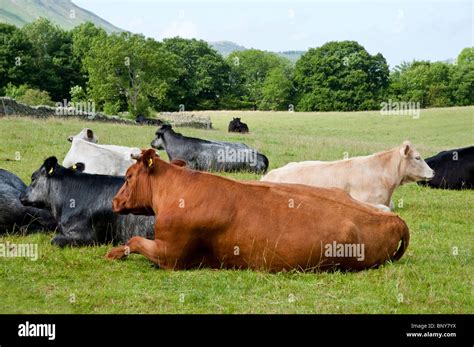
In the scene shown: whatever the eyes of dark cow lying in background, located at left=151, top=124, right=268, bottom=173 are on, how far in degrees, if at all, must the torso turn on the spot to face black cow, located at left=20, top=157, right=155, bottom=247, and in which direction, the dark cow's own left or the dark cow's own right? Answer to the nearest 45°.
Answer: approximately 90° to the dark cow's own left

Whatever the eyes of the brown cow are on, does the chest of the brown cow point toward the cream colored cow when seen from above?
no

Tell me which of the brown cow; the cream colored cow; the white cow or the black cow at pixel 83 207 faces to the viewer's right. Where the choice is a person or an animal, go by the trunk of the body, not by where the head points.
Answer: the cream colored cow

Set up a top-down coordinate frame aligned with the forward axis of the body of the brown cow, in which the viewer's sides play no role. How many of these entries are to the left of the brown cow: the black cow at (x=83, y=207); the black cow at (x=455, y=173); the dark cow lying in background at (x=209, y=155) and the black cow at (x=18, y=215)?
0

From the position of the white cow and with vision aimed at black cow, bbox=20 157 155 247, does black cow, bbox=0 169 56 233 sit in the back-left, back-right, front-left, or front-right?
front-right

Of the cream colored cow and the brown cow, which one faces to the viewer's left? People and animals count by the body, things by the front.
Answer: the brown cow

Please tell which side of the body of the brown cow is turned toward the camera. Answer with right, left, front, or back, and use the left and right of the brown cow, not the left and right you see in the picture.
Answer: left

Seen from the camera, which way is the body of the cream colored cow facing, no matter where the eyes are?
to the viewer's right

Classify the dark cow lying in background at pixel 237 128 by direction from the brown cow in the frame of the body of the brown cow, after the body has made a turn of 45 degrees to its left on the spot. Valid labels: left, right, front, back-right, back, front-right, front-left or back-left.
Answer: back-right

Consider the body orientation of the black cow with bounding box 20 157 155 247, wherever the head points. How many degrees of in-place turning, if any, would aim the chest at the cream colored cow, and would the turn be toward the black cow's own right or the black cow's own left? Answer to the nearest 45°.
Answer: approximately 180°

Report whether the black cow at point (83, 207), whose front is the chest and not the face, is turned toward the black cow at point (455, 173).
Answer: no

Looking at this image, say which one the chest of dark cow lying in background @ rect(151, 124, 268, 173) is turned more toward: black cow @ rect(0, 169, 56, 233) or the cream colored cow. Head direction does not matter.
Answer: the black cow

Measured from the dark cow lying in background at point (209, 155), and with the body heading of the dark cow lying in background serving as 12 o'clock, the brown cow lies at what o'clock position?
The brown cow is roughly at 9 o'clock from the dark cow lying in background.

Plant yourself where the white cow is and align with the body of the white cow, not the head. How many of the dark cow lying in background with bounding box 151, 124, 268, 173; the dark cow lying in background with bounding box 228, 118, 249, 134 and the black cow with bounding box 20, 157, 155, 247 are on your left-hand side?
1

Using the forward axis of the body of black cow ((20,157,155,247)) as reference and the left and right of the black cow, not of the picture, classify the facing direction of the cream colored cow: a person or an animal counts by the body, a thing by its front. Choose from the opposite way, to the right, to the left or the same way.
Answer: the opposite way

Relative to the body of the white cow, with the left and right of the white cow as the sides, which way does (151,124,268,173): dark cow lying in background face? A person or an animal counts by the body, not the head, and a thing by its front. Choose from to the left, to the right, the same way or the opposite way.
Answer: the same way

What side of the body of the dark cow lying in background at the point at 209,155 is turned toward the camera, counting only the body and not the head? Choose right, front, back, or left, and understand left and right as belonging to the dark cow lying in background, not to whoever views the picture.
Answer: left

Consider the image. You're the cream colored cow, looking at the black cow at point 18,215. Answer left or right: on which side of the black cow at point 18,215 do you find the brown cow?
left

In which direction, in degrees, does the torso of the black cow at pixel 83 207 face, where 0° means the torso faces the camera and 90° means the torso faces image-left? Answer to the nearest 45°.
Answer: approximately 90°

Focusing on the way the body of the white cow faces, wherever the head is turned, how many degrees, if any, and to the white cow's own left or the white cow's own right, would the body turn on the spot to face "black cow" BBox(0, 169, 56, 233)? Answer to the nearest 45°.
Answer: approximately 90° to the white cow's own left
